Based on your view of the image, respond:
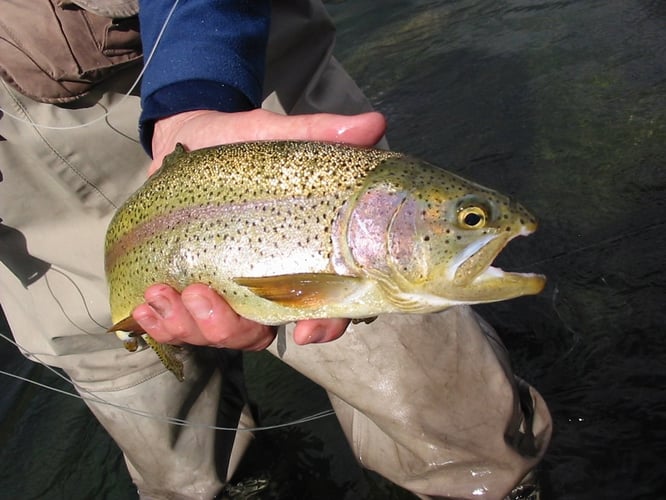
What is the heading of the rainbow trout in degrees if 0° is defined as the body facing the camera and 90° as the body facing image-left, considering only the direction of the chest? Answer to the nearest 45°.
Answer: approximately 270°

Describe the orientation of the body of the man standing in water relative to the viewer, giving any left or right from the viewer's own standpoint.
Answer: facing the viewer and to the right of the viewer
